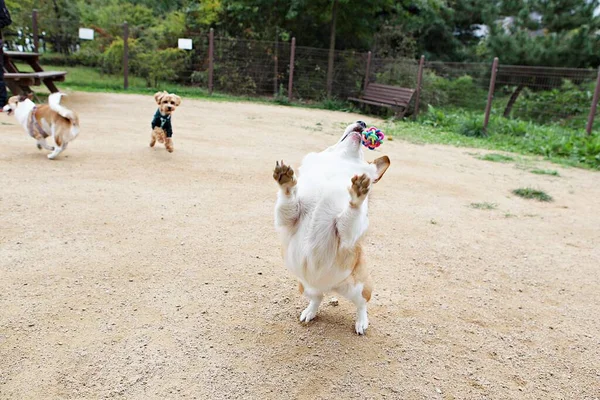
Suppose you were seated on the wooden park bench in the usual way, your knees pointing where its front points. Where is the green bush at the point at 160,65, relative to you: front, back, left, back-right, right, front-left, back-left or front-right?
front-right

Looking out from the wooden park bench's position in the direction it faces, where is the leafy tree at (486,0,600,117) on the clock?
The leafy tree is roughly at 7 o'clock from the wooden park bench.

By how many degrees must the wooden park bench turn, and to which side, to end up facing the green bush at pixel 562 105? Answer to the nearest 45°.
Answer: approximately 135° to its left

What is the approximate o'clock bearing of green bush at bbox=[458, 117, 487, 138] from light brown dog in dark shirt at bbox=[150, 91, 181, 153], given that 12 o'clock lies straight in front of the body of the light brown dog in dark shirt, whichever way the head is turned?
The green bush is roughly at 8 o'clock from the light brown dog in dark shirt.

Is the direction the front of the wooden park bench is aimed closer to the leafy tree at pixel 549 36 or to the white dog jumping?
the white dog jumping

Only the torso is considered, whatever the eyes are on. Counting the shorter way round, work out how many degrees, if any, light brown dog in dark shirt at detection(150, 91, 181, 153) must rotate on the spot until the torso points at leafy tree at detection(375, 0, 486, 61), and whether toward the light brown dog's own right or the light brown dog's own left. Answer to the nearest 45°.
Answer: approximately 135° to the light brown dog's own left

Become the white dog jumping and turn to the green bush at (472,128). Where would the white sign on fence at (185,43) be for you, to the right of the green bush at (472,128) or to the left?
left

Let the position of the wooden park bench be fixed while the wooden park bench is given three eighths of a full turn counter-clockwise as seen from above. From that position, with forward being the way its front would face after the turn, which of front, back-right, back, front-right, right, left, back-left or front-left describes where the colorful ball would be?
right

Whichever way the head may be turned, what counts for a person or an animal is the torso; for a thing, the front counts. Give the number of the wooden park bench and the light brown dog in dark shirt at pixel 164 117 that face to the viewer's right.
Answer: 0

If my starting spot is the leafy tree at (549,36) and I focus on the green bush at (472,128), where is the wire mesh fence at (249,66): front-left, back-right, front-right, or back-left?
front-right

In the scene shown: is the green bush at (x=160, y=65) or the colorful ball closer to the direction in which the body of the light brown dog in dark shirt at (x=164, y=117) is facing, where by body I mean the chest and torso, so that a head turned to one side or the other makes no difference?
the colorful ball

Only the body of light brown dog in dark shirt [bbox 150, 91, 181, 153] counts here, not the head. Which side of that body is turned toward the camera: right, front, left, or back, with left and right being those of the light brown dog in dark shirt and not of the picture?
front

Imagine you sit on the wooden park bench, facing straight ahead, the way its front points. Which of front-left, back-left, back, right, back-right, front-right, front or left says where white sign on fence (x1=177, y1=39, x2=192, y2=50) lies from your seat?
front-right

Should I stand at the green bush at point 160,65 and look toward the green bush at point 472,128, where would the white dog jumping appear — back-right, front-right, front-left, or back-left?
front-right

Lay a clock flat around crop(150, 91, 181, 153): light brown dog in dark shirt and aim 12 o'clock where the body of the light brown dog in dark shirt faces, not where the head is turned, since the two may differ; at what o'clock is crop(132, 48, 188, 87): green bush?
The green bush is roughly at 6 o'clock from the light brown dog in dark shirt.

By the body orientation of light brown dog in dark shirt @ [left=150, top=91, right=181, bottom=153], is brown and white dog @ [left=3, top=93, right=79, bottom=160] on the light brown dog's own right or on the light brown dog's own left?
on the light brown dog's own right
